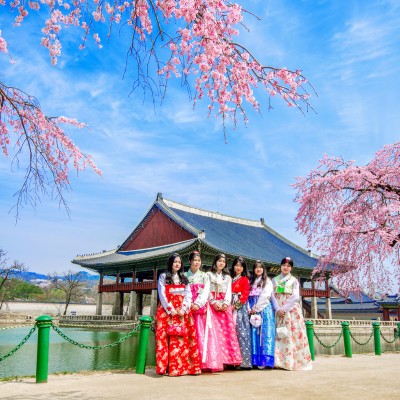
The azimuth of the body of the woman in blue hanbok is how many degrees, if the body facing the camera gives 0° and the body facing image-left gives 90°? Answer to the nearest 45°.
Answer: approximately 45°

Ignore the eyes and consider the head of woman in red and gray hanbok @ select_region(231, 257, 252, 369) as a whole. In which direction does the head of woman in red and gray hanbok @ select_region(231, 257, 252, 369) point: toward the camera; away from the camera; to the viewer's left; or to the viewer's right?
toward the camera

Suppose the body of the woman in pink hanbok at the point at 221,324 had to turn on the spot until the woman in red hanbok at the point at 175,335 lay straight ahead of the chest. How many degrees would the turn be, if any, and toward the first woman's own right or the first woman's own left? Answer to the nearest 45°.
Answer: approximately 45° to the first woman's own right

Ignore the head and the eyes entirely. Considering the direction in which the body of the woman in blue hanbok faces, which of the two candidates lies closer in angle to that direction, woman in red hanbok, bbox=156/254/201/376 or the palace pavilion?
the woman in red hanbok

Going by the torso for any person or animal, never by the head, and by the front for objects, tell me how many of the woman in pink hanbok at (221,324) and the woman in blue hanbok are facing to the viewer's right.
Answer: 0

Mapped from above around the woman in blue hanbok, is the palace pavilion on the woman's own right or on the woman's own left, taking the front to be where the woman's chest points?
on the woman's own right

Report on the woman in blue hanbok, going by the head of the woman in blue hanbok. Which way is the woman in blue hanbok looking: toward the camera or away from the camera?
toward the camera

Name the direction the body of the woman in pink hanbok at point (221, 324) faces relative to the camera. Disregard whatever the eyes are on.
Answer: toward the camera

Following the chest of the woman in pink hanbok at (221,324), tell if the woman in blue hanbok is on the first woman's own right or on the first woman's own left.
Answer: on the first woman's own left

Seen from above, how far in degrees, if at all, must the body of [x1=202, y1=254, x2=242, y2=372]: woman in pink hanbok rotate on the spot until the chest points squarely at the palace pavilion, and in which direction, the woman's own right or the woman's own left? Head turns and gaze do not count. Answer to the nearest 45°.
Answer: approximately 180°
